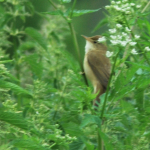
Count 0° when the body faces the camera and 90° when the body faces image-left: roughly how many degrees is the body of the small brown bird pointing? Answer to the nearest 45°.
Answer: approximately 90°
